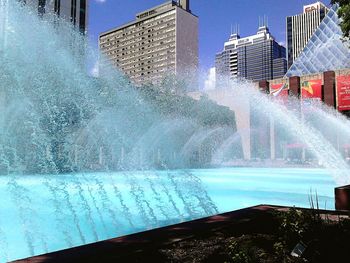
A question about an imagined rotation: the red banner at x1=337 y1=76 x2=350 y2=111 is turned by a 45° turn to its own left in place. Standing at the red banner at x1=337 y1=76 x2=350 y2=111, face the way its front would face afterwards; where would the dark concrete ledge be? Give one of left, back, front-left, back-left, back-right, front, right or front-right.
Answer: front

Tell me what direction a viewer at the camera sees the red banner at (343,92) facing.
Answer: facing the viewer and to the left of the viewer

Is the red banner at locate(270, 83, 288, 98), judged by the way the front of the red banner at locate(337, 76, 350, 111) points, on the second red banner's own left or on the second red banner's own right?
on the second red banner's own right

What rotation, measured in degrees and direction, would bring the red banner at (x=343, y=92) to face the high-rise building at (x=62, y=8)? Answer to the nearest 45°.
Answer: approximately 45° to its right

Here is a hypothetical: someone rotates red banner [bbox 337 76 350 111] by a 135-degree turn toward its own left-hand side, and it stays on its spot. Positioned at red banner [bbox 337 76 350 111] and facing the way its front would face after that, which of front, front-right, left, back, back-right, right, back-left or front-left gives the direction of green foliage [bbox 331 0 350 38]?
right

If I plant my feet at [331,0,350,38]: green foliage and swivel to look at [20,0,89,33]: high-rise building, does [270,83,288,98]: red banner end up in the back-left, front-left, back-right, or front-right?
front-right

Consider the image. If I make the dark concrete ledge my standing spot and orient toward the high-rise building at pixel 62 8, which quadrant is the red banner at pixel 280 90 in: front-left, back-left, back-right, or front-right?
front-right
